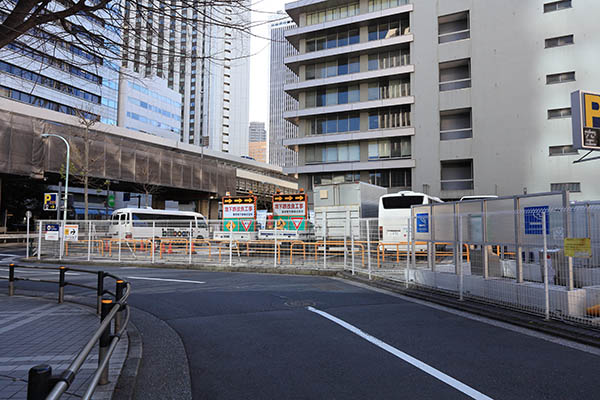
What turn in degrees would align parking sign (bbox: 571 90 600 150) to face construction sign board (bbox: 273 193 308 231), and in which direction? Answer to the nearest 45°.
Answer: approximately 135° to its right

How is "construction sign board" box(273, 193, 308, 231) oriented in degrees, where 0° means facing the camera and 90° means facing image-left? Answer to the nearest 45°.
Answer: approximately 0°

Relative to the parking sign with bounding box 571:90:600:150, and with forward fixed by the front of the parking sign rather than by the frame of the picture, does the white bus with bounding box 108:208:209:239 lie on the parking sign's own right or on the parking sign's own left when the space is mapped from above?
on the parking sign's own right

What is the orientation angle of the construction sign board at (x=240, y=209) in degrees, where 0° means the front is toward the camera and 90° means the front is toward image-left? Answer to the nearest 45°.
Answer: approximately 0°

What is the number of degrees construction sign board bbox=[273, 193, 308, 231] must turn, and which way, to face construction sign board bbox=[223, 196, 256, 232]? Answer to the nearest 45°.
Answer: approximately 90° to its right

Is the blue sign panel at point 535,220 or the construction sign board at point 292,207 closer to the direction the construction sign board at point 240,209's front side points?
the blue sign panel

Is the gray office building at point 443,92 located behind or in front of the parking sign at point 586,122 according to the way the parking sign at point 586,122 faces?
behind

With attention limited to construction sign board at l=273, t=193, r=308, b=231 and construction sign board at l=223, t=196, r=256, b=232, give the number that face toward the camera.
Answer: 2
